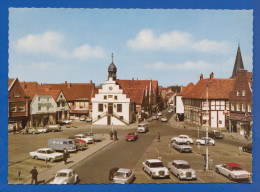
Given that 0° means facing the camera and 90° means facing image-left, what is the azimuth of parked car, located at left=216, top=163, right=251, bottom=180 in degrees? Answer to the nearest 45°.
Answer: approximately 315°

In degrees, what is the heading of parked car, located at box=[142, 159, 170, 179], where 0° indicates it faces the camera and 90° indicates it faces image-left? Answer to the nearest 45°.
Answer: approximately 315°

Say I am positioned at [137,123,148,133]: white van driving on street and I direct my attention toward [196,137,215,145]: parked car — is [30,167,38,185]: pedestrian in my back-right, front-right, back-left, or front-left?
front-right

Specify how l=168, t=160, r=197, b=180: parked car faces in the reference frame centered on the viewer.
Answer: facing the viewer and to the right of the viewer

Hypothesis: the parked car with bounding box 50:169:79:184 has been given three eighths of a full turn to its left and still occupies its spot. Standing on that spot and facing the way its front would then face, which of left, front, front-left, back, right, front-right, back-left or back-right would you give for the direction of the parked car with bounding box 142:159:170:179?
front

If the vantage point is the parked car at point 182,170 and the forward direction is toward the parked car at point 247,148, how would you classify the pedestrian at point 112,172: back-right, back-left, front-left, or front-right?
back-left
